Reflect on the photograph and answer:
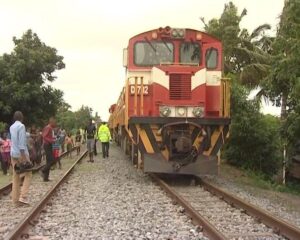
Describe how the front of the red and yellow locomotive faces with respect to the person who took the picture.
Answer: facing the viewer

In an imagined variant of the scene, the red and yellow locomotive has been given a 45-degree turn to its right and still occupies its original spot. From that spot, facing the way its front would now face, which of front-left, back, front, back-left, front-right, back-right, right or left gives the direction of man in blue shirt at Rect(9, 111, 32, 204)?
front

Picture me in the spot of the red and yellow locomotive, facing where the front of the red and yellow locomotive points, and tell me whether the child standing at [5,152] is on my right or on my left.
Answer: on my right

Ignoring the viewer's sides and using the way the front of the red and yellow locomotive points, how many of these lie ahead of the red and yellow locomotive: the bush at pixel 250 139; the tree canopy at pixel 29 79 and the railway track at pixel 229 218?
1

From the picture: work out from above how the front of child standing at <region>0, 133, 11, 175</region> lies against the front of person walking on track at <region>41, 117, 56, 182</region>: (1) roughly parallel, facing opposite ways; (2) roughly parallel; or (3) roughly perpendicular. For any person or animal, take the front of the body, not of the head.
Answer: roughly perpendicular

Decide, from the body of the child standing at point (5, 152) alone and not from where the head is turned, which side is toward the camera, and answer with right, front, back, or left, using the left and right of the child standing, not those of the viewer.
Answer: front

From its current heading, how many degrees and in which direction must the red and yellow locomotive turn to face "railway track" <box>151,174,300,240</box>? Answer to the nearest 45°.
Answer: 0° — it already faces it

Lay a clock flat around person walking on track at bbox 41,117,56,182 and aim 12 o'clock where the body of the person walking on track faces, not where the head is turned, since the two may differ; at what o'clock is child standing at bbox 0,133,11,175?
The child standing is roughly at 8 o'clock from the person walking on track.
